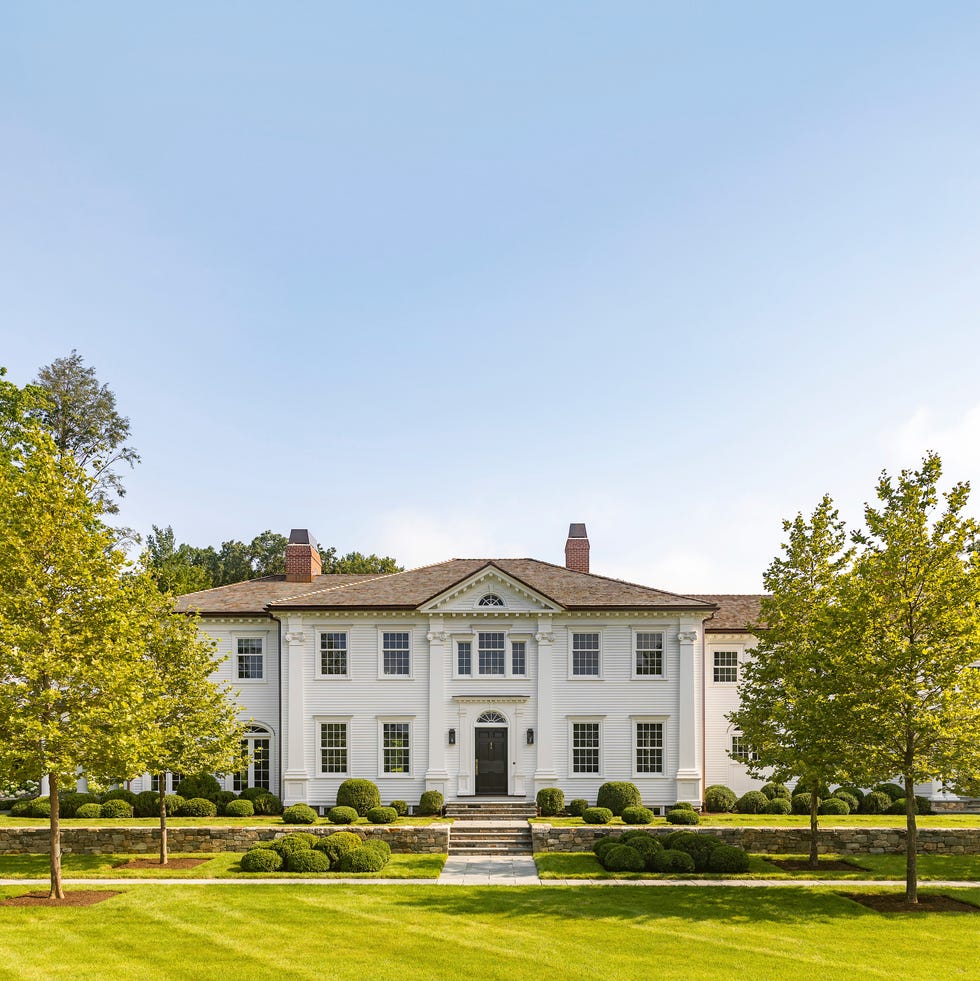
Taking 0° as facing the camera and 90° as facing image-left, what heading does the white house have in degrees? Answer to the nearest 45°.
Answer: approximately 0°

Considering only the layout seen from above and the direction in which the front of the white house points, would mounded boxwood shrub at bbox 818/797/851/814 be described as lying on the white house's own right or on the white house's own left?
on the white house's own left

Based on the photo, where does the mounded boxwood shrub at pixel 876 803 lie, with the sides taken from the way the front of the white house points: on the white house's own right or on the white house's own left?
on the white house's own left

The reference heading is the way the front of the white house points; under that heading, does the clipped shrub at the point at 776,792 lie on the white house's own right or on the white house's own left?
on the white house's own left

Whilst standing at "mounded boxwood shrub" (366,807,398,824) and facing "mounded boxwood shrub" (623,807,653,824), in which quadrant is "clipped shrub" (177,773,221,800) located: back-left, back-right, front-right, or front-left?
back-left

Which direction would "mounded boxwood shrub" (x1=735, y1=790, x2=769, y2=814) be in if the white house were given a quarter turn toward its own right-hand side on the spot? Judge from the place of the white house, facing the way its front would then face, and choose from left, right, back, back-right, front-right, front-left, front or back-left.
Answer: back

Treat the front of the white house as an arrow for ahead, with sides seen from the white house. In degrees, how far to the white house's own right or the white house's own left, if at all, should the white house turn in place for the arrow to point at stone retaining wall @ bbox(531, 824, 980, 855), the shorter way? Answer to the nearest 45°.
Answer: approximately 45° to the white house's own left

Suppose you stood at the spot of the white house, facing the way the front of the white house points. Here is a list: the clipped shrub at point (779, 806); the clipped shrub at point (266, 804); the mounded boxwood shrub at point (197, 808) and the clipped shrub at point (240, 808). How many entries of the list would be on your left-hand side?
1

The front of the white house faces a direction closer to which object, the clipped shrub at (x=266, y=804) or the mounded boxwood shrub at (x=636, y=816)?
the mounded boxwood shrub
